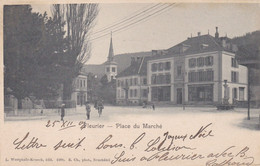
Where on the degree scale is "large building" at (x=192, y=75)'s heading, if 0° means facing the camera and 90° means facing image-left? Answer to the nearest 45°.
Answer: approximately 45°

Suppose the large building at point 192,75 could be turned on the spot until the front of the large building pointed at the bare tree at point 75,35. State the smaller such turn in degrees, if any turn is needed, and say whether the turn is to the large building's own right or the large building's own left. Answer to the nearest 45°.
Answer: approximately 45° to the large building's own right

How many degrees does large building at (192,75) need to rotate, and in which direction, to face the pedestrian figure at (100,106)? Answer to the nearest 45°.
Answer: approximately 45° to its right

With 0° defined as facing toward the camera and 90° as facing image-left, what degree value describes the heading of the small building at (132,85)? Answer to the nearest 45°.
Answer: approximately 45°

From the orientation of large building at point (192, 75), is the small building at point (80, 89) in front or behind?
in front
